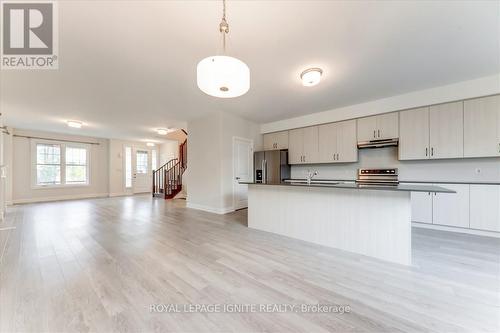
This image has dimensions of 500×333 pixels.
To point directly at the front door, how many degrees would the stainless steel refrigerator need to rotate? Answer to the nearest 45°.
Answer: approximately 90° to its right

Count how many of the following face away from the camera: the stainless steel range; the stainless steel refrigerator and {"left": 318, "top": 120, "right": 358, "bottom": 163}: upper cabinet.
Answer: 0

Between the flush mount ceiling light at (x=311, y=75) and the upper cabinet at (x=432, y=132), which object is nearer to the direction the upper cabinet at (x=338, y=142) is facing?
the flush mount ceiling light

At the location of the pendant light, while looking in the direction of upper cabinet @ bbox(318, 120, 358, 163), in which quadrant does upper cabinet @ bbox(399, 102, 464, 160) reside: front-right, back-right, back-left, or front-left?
front-right

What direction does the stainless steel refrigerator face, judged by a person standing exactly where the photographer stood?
facing the viewer and to the left of the viewer

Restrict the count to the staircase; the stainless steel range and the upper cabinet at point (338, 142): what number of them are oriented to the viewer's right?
0

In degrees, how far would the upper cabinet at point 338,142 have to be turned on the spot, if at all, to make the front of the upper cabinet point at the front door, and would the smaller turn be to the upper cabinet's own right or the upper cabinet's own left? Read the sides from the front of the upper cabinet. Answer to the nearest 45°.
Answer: approximately 45° to the upper cabinet's own right

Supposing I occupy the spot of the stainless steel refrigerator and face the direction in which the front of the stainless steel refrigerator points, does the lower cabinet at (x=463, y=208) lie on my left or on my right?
on my left

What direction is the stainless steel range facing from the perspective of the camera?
toward the camera

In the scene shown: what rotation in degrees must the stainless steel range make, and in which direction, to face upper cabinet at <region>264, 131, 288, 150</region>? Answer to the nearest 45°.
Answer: approximately 90° to its right

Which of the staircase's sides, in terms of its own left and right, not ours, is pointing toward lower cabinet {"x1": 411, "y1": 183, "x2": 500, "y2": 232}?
left
